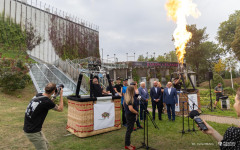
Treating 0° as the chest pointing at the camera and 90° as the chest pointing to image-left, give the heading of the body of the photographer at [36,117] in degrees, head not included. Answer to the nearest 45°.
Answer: approximately 225°

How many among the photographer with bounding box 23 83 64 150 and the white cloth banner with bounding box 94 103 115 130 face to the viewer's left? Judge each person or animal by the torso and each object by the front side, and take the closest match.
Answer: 0

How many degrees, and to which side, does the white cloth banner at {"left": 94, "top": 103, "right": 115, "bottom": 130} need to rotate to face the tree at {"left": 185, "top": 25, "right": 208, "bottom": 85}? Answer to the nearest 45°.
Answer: approximately 90° to its left

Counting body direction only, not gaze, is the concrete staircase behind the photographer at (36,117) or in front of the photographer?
in front

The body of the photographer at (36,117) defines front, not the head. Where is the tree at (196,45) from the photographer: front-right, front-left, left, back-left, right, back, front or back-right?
front

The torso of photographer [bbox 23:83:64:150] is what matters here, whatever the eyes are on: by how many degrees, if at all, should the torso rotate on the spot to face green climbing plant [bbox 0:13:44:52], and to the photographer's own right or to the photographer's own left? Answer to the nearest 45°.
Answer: approximately 45° to the photographer's own left

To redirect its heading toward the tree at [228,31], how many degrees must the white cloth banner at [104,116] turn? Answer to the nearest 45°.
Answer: approximately 90° to its left

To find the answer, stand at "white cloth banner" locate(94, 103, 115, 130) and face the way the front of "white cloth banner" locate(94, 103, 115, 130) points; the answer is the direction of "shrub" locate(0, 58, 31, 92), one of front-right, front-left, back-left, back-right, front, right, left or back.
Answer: back

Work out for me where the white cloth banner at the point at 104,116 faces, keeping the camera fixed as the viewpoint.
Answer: facing the viewer and to the right of the viewer

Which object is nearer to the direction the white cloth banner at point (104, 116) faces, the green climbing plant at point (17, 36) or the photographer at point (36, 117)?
the photographer

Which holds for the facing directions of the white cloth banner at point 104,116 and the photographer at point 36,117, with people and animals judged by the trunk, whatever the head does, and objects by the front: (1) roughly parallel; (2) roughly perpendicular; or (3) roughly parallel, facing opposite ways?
roughly perpendicular

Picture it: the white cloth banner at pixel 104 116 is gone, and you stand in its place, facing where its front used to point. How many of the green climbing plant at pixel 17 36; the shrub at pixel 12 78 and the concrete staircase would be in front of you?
0
